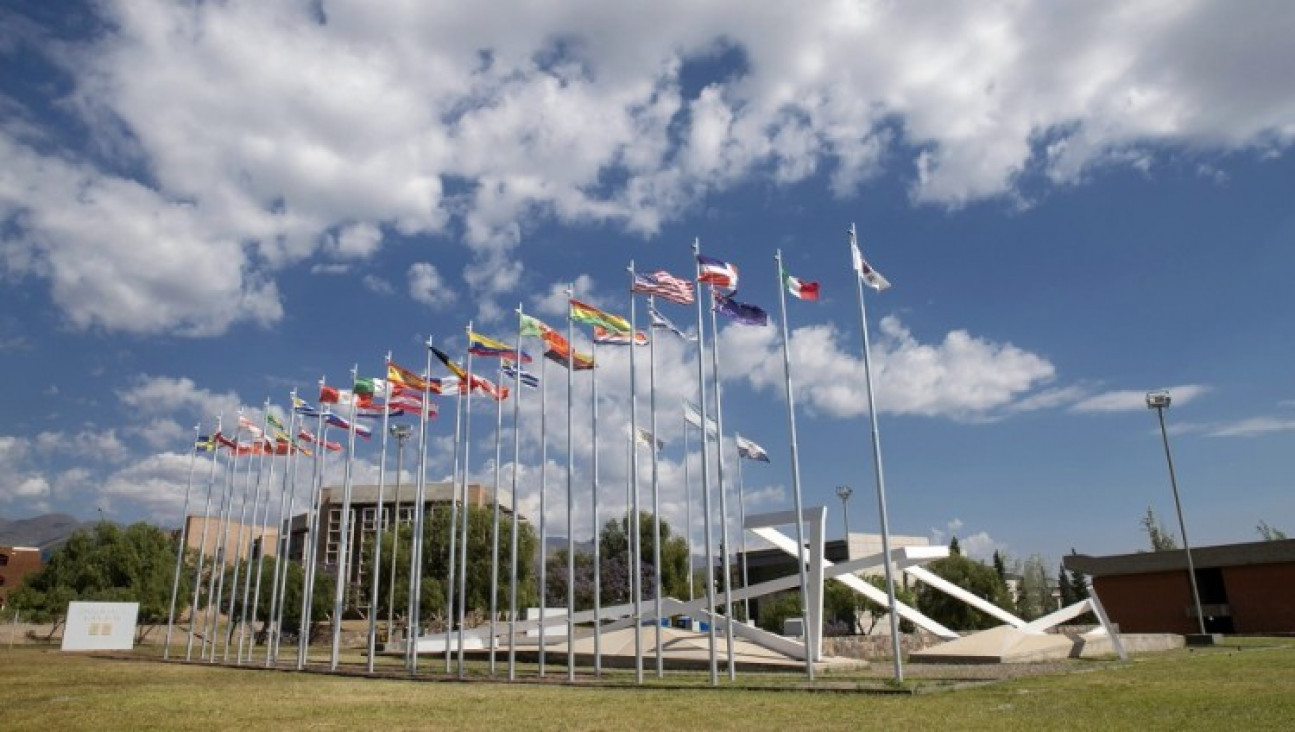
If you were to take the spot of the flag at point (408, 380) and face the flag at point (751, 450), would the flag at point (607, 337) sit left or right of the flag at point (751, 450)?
right

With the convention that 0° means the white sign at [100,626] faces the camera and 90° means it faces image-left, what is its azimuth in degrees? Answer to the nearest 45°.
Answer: approximately 0°
